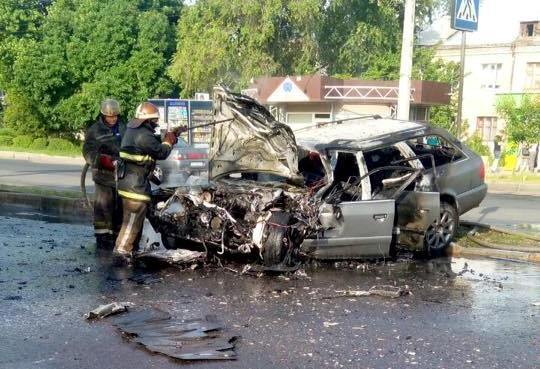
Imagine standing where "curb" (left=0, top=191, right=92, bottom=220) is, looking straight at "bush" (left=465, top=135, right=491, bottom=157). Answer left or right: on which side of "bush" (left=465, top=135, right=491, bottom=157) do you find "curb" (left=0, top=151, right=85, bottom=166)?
left

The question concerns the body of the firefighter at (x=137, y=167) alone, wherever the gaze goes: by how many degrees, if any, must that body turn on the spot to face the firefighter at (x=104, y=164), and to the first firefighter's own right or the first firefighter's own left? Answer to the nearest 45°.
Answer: approximately 135° to the first firefighter's own left

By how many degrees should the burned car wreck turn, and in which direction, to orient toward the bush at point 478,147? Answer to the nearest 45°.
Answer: approximately 135° to its right

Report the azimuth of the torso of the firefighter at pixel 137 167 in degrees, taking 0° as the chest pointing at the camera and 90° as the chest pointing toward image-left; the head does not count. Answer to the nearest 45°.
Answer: approximately 270°

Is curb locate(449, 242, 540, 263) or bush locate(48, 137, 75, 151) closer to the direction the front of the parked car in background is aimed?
the bush

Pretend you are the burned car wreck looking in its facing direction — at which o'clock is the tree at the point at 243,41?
The tree is roughly at 4 o'clock from the burned car wreck.

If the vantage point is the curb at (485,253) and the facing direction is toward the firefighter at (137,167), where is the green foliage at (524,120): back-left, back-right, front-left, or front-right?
back-right

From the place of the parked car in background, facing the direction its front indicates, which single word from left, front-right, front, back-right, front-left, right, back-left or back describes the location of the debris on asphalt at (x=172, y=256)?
back-left

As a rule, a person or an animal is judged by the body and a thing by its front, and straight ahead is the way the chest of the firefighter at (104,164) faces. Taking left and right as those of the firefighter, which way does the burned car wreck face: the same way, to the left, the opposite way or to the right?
to the right

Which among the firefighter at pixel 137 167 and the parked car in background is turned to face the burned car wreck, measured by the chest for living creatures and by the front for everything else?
the firefighter

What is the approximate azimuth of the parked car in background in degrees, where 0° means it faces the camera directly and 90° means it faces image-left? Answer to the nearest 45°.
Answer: approximately 135°

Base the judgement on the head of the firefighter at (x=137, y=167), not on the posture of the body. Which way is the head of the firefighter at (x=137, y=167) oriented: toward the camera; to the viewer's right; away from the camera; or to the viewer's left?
to the viewer's right
